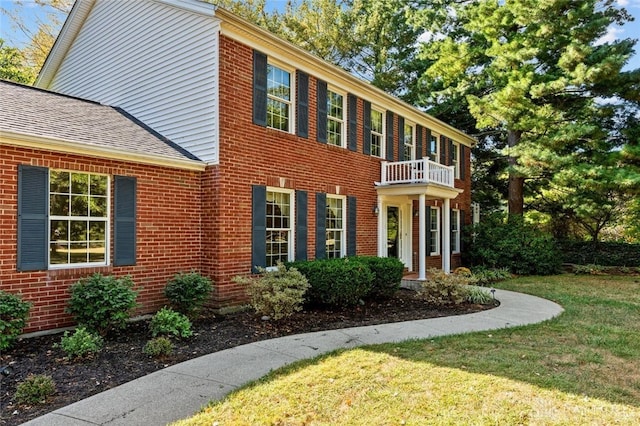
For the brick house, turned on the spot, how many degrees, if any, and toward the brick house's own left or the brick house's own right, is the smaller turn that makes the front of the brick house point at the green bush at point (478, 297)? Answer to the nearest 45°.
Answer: approximately 45° to the brick house's own left

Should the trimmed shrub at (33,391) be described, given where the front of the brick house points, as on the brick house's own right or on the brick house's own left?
on the brick house's own right

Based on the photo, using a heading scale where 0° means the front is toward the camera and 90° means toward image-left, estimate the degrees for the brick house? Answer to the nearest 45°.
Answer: approximately 315°

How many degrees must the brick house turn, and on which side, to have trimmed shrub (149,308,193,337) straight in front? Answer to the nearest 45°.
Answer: approximately 45° to its right

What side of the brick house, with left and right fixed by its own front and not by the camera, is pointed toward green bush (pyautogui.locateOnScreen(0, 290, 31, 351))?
right

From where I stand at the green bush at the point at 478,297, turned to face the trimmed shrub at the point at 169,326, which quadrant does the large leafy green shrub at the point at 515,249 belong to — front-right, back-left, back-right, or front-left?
back-right
